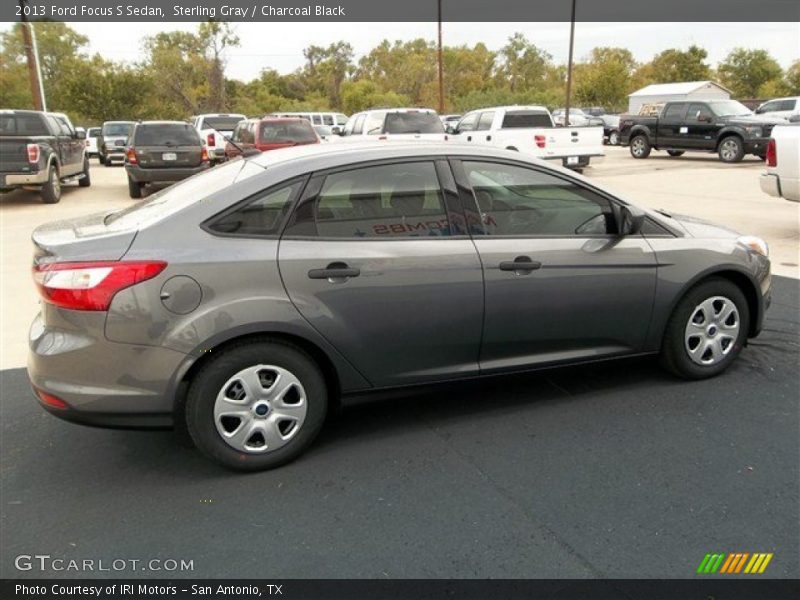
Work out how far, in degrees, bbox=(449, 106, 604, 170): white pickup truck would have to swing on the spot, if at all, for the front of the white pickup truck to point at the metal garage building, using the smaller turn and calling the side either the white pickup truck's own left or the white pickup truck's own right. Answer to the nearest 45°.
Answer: approximately 45° to the white pickup truck's own right

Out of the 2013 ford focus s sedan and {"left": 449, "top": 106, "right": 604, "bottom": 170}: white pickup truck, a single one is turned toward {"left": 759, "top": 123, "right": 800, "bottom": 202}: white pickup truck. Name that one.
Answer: the 2013 ford focus s sedan

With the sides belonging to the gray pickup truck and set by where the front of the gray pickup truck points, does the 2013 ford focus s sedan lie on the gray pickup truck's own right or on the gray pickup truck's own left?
on the gray pickup truck's own right

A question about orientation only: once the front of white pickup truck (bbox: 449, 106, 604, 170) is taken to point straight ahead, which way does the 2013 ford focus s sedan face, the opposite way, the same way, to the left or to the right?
to the right

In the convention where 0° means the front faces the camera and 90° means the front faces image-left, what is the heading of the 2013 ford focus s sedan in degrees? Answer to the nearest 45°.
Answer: approximately 225°

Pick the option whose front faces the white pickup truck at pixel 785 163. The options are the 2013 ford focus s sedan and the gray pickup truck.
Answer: the 2013 ford focus s sedan

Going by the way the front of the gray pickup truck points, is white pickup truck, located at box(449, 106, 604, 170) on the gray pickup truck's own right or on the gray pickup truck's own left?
on the gray pickup truck's own right

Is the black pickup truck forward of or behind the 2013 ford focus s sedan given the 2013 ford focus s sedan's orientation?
forward

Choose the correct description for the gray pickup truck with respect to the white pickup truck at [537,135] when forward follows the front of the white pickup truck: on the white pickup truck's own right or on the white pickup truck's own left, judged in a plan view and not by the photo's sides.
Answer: on the white pickup truck's own left

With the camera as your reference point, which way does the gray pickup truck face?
facing away from the viewer and to the right of the viewer

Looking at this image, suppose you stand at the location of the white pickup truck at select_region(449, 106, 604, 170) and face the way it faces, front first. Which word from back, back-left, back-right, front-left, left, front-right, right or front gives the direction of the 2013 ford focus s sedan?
back-left

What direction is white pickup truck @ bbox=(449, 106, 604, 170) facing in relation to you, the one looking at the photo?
facing away from the viewer and to the left of the viewer

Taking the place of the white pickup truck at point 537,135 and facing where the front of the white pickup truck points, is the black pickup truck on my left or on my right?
on my right

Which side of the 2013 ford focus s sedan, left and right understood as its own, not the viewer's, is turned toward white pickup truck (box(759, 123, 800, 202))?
front
